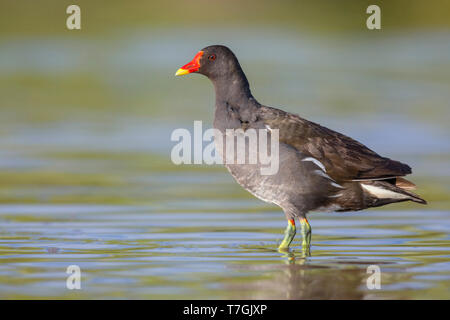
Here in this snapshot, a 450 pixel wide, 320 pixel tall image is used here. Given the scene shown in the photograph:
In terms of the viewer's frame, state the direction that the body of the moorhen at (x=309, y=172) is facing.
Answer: to the viewer's left
